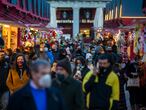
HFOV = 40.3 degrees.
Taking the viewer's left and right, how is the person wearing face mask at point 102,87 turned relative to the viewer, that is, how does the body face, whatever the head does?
facing the viewer

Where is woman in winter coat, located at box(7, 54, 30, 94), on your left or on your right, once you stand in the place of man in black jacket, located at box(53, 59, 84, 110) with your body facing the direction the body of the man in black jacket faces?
on your right

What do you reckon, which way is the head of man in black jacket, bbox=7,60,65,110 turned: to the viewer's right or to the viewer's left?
to the viewer's right

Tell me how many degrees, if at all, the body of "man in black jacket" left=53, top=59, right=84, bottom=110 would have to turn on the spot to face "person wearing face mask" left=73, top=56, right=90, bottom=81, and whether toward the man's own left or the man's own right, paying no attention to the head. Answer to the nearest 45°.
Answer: approximately 135° to the man's own right

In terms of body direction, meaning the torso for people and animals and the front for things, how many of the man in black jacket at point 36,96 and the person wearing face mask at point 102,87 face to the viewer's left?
0

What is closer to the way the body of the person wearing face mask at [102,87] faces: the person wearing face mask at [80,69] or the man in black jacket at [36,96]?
the man in black jacket

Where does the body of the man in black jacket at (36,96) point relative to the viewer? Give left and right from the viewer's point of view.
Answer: facing the viewer and to the right of the viewer

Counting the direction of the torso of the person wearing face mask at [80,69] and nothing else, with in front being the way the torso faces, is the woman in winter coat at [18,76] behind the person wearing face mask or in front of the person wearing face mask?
in front

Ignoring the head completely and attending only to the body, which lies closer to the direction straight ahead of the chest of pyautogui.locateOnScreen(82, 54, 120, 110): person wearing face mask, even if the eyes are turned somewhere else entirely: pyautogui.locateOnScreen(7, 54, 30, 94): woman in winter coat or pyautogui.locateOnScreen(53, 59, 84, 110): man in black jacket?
the man in black jacket

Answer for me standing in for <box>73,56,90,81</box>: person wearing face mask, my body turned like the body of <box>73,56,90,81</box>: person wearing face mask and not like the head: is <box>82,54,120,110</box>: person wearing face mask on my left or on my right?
on my left
